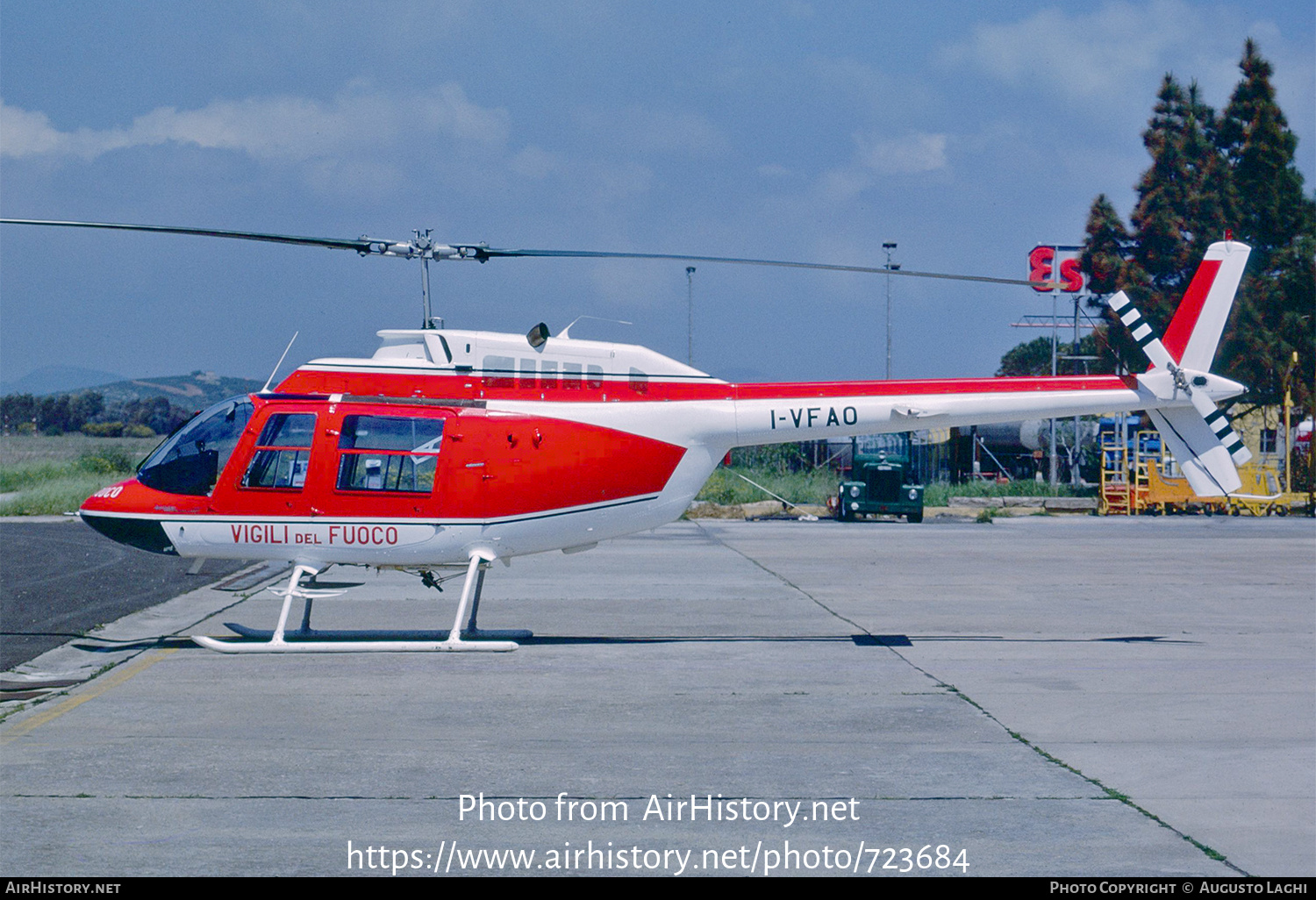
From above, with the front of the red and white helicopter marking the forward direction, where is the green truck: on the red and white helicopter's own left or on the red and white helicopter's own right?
on the red and white helicopter's own right

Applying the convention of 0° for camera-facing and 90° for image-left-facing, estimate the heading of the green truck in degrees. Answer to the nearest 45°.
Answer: approximately 0°

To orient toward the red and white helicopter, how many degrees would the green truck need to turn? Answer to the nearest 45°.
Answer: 0° — it already faces it

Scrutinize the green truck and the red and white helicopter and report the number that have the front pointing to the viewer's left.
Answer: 1

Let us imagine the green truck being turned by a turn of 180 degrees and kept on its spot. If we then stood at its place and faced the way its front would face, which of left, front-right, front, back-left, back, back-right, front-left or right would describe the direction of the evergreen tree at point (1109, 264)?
front-right

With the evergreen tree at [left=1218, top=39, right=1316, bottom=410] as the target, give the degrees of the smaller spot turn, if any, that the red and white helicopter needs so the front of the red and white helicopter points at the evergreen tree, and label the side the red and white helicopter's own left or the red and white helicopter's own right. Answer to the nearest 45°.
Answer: approximately 135° to the red and white helicopter's own right

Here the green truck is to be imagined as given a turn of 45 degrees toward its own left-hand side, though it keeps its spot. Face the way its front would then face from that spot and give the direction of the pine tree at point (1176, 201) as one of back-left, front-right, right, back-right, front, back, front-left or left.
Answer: left

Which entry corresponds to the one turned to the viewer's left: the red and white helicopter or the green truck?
the red and white helicopter

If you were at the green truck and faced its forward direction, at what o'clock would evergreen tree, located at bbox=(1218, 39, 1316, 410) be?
The evergreen tree is roughly at 8 o'clock from the green truck.

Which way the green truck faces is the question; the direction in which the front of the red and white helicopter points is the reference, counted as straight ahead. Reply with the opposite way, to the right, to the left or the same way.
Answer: to the left

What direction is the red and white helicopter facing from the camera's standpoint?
to the viewer's left
